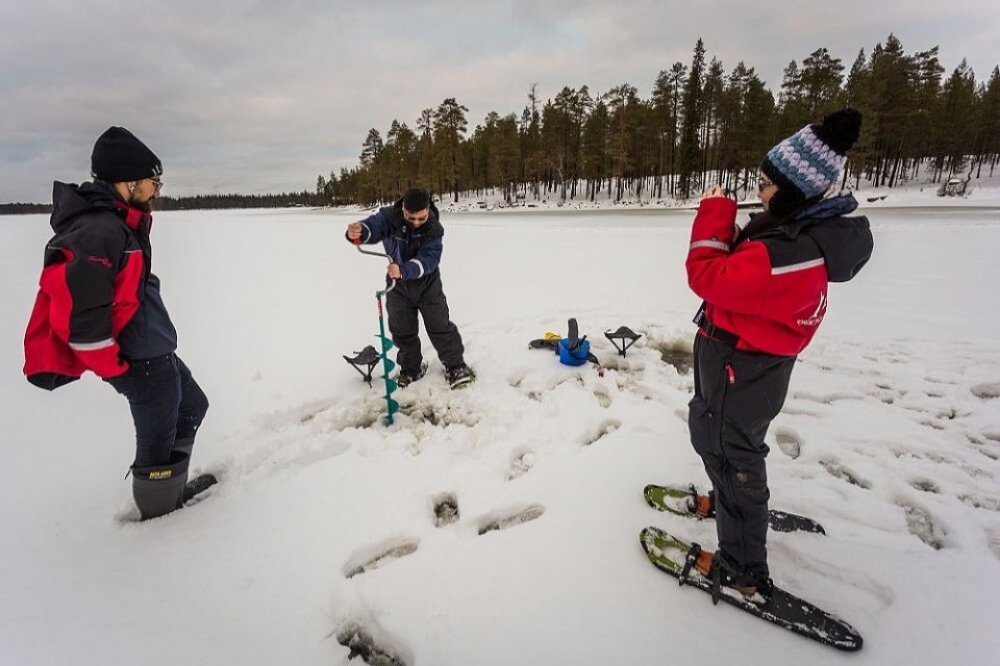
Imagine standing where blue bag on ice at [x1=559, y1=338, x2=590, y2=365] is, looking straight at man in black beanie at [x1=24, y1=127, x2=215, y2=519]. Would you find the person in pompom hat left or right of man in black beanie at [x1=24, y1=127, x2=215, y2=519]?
left

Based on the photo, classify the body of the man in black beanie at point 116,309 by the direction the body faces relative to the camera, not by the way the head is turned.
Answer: to the viewer's right

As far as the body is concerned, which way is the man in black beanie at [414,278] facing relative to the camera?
toward the camera

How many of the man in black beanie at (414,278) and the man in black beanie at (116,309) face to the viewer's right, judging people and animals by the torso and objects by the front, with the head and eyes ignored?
1

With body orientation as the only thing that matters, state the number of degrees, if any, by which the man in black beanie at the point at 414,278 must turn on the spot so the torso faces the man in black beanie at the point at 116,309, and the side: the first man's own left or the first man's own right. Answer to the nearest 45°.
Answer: approximately 45° to the first man's own right

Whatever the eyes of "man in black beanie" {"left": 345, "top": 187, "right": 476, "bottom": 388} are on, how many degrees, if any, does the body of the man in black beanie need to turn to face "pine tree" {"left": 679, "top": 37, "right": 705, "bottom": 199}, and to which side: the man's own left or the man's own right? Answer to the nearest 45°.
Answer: approximately 135° to the man's own left

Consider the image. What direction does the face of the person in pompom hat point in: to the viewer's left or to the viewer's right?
to the viewer's left

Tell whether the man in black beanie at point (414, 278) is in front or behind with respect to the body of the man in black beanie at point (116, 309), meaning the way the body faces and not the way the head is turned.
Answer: in front

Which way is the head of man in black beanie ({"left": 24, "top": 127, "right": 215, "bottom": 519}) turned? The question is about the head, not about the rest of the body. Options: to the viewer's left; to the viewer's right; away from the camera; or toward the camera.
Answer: to the viewer's right

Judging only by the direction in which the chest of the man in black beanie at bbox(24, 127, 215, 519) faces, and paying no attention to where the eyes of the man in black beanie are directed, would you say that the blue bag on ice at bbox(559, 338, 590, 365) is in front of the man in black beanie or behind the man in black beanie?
in front

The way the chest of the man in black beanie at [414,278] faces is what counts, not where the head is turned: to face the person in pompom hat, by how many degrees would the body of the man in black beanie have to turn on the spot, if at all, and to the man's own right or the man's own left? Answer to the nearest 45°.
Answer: approximately 45° to the man's own left

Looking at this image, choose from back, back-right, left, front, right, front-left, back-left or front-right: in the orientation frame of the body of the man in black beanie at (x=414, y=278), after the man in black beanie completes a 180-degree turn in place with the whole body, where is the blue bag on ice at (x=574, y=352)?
right
